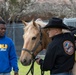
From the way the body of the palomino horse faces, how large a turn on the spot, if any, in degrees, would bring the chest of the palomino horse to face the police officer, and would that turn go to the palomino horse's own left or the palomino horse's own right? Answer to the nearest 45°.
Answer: approximately 90° to the palomino horse's own left

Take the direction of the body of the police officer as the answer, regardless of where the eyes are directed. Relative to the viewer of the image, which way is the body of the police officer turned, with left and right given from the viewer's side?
facing away from the viewer and to the left of the viewer

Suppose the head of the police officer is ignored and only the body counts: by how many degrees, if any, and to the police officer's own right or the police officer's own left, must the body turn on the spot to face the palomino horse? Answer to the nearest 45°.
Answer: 0° — they already face it

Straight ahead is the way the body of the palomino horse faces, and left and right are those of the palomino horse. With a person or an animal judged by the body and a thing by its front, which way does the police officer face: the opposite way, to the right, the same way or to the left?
to the right

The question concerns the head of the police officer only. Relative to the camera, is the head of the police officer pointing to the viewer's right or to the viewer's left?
to the viewer's left

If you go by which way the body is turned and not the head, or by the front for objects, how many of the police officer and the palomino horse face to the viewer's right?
0
